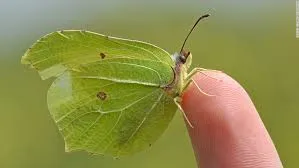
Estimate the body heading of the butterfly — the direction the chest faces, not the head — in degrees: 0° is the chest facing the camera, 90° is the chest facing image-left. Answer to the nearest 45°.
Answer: approximately 270°
